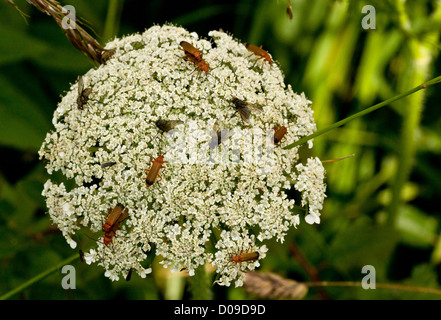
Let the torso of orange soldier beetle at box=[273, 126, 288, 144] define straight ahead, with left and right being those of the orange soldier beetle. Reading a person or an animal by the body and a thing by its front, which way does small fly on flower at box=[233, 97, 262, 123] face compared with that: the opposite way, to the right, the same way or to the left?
to the left

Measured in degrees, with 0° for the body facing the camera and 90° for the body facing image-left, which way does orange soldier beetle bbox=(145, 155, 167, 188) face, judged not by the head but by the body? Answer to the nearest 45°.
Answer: approximately 225°

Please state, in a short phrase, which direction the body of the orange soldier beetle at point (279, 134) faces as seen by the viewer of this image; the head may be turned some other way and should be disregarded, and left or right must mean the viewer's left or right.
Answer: facing away from the viewer and to the right of the viewer

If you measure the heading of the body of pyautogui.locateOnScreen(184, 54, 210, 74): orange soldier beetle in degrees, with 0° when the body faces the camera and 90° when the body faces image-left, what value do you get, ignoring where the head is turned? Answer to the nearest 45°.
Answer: approximately 315°

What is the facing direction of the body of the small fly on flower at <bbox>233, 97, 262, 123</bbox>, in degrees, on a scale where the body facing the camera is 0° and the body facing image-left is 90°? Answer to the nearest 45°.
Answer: approximately 135°
